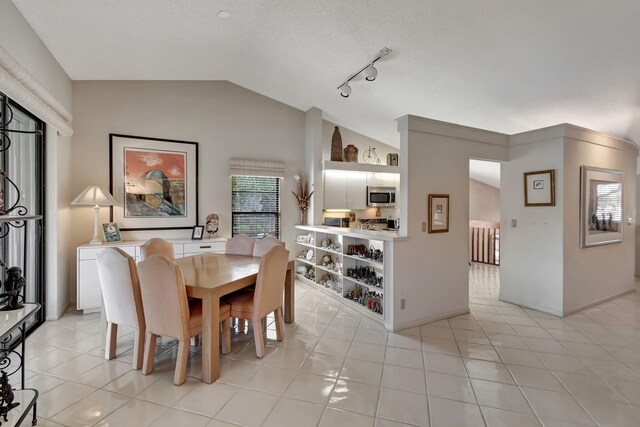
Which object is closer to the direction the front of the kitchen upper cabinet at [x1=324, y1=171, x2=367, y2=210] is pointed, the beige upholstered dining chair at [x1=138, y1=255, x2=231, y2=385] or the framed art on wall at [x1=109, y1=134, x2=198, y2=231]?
the beige upholstered dining chair

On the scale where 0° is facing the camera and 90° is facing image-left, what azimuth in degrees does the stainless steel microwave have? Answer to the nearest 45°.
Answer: approximately 0°

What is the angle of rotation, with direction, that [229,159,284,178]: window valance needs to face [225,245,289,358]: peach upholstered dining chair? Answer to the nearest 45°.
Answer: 0° — it already faces it

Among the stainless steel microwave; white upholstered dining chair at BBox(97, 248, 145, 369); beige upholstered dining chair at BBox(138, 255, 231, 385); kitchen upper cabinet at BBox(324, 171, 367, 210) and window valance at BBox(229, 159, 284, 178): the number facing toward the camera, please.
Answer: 3

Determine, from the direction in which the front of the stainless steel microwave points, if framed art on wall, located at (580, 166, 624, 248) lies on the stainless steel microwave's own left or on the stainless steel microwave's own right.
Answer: on the stainless steel microwave's own left

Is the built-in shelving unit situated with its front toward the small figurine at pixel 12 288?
yes
